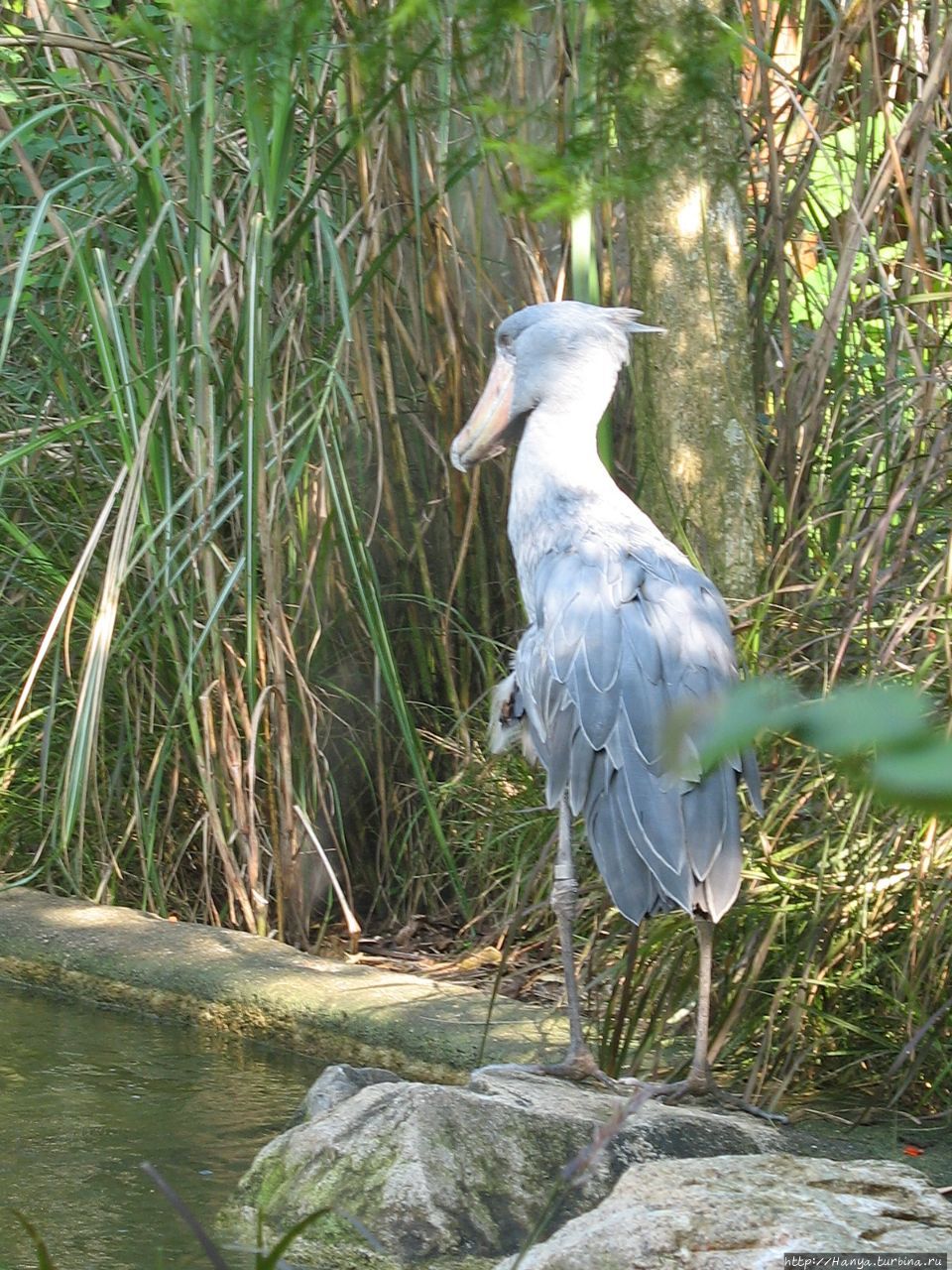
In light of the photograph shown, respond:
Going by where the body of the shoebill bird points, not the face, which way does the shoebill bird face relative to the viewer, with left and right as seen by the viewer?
facing away from the viewer and to the left of the viewer

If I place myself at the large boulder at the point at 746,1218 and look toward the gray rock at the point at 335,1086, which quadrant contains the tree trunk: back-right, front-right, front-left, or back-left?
front-right

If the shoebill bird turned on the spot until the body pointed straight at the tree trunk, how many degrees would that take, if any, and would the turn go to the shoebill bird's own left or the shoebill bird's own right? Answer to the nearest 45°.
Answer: approximately 45° to the shoebill bird's own right

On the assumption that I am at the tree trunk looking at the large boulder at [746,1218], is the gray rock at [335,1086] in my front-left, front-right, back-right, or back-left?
front-right
